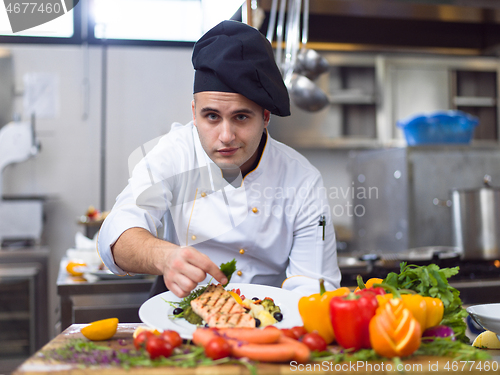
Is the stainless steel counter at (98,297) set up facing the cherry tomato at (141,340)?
yes

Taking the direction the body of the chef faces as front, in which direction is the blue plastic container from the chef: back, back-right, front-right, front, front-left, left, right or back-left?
back-left

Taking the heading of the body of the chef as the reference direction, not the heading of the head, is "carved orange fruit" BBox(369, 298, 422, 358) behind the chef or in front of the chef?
in front

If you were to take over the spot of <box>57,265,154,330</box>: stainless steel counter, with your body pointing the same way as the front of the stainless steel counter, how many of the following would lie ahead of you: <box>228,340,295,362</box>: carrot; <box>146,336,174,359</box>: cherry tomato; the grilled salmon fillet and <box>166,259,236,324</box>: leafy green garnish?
4

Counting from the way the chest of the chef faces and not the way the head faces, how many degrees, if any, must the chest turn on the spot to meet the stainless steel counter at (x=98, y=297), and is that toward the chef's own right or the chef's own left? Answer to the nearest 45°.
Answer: approximately 135° to the chef's own right

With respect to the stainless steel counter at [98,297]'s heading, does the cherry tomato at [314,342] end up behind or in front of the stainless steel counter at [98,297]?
in front

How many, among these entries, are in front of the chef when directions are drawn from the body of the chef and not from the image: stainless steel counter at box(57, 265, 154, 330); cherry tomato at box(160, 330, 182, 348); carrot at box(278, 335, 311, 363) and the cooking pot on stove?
2

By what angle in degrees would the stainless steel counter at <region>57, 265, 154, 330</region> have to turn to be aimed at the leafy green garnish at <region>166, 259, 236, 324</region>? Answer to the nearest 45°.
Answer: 0° — it already faces it

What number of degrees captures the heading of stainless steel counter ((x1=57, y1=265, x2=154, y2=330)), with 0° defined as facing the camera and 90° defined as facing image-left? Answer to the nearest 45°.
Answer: approximately 0°

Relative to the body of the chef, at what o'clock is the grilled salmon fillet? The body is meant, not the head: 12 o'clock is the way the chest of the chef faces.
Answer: The grilled salmon fillet is roughly at 12 o'clock from the chef.

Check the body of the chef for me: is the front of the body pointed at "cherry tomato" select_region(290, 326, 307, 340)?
yes
